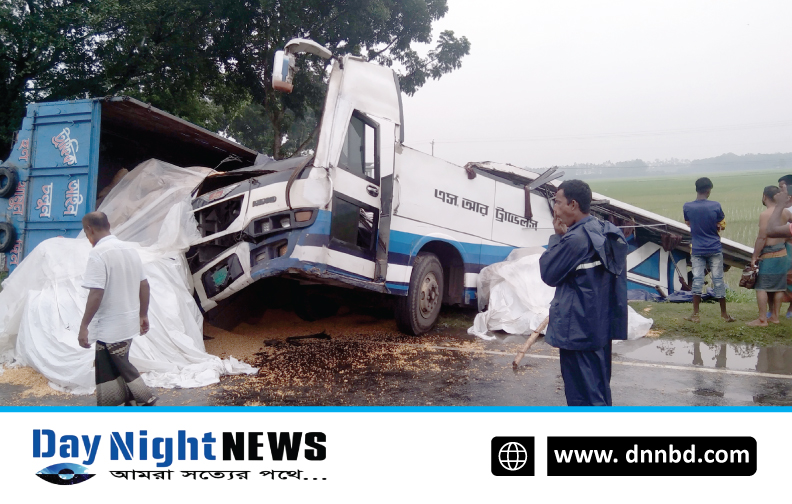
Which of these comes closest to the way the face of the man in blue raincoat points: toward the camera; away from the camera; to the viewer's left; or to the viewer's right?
to the viewer's left

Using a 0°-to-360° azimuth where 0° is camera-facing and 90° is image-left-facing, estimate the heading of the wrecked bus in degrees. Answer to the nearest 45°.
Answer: approximately 45°

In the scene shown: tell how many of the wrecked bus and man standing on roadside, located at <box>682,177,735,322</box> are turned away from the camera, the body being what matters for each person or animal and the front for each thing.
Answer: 1

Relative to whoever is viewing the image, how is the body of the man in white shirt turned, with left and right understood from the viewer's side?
facing away from the viewer and to the left of the viewer

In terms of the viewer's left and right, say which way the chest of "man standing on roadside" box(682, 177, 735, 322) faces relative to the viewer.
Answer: facing away from the viewer

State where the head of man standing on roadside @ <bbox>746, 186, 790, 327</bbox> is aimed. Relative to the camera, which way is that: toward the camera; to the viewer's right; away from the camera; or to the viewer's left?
to the viewer's left

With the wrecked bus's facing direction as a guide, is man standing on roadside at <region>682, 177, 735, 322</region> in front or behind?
behind

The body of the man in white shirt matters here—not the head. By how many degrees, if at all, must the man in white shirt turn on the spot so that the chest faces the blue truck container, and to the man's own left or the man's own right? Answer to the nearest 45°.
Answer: approximately 45° to the man's own right
